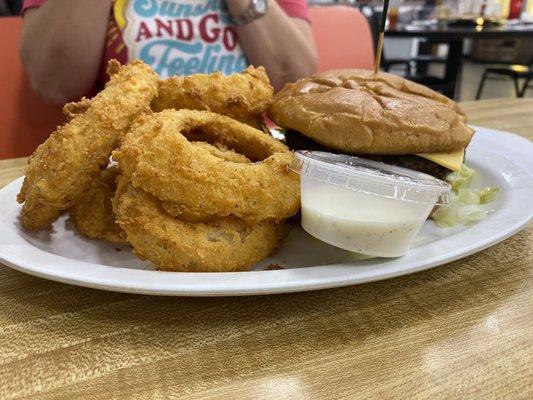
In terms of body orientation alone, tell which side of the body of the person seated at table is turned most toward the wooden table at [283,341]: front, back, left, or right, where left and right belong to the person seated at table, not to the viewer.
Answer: front

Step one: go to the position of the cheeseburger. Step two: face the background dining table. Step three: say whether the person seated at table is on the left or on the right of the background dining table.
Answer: left

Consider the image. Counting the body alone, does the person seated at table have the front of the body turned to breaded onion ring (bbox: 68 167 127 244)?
yes

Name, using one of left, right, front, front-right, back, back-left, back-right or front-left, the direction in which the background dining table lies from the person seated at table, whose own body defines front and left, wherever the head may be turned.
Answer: back-left

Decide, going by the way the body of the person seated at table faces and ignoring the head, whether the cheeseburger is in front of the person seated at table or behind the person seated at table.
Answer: in front

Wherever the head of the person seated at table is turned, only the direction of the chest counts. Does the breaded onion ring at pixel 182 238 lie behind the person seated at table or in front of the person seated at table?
in front

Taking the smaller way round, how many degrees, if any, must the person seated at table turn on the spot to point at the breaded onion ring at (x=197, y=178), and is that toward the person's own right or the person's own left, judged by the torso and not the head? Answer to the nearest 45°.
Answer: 0° — they already face it

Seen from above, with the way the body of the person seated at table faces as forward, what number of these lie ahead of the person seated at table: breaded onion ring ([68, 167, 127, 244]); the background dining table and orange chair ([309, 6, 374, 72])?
1

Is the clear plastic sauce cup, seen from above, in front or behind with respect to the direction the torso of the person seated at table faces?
in front

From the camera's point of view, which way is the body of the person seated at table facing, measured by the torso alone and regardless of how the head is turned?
toward the camera

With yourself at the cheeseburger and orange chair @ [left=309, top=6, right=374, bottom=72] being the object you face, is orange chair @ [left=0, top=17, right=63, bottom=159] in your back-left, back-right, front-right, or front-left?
front-left

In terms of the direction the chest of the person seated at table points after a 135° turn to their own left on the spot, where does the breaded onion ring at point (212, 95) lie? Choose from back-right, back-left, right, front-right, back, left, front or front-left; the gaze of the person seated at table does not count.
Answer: back-right

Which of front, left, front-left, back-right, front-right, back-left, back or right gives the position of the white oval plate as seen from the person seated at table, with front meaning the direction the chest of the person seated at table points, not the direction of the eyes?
front
